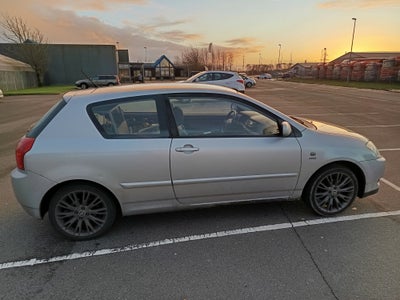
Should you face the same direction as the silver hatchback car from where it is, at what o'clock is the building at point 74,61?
The building is roughly at 8 o'clock from the silver hatchback car.

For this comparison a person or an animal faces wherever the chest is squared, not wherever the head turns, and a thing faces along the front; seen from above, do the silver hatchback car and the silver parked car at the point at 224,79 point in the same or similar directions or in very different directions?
very different directions

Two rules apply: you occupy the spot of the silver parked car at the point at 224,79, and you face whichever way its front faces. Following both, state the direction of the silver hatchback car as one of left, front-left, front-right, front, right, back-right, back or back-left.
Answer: left

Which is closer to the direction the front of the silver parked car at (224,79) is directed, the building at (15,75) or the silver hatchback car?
the building

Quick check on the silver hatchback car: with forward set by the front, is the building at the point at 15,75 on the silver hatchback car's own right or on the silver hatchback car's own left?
on the silver hatchback car's own left

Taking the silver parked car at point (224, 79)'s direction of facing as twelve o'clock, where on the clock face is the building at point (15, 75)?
The building is roughly at 1 o'clock from the silver parked car.

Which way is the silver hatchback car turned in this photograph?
to the viewer's right

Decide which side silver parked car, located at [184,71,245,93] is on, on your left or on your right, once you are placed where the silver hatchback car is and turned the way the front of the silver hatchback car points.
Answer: on your left
